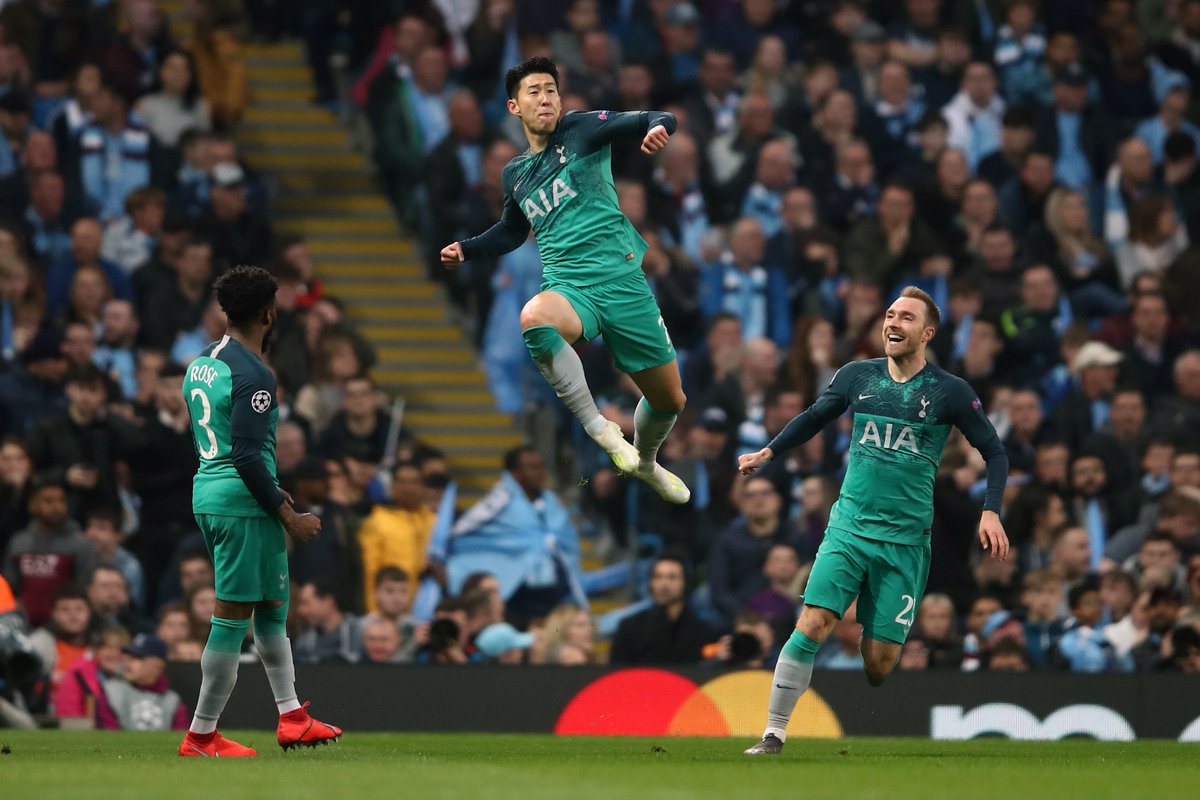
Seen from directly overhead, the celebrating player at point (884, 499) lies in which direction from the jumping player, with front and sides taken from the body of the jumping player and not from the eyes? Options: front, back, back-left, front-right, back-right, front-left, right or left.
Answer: back-left

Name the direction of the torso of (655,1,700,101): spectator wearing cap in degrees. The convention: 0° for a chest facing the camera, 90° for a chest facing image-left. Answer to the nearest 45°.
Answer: approximately 0°

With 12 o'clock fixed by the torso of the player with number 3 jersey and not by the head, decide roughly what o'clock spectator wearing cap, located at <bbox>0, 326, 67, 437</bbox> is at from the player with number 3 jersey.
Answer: The spectator wearing cap is roughly at 10 o'clock from the player with number 3 jersey.

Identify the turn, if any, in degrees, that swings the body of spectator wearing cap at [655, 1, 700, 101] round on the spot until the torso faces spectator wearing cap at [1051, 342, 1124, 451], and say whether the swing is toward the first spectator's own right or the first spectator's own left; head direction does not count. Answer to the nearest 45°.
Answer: approximately 45° to the first spectator's own left

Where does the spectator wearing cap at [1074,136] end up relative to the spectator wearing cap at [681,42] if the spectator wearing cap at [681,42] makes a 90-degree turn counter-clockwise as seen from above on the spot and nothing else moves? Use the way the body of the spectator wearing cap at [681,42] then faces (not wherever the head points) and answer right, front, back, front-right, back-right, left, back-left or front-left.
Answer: front

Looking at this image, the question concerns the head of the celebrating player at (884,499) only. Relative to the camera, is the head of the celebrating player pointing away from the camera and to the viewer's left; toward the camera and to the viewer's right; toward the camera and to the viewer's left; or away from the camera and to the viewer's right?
toward the camera and to the viewer's left

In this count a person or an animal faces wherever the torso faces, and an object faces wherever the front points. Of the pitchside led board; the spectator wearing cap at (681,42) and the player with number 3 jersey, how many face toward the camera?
2

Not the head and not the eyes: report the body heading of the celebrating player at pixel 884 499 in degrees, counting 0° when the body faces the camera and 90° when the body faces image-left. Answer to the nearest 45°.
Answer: approximately 45°

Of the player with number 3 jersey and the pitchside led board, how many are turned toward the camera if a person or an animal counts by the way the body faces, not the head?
1

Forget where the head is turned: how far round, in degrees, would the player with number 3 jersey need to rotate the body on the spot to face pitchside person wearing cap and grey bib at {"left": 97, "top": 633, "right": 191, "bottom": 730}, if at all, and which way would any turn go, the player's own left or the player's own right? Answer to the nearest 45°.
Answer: approximately 45° to the player's own left

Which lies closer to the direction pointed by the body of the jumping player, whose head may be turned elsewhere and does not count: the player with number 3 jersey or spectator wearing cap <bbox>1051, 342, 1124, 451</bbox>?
the player with number 3 jersey

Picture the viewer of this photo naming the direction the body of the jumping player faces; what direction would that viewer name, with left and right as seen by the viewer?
facing the viewer and to the left of the viewer

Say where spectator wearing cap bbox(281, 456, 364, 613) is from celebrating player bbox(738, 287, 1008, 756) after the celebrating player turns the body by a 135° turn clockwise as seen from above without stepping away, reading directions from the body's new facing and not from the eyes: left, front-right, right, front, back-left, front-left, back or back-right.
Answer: front-left
